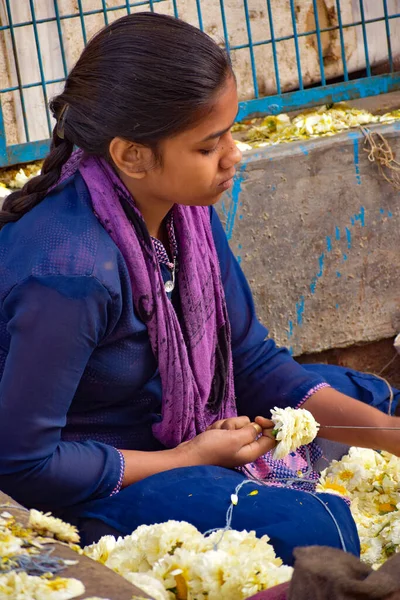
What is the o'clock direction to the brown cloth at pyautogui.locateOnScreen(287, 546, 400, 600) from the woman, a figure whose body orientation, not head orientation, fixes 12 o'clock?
The brown cloth is roughly at 1 o'clock from the woman.

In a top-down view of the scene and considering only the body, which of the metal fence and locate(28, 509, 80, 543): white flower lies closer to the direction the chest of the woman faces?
the white flower

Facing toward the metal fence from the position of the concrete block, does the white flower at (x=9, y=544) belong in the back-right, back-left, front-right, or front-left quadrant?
back-left

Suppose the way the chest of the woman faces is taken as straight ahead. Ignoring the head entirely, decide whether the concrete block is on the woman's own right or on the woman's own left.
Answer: on the woman's own left

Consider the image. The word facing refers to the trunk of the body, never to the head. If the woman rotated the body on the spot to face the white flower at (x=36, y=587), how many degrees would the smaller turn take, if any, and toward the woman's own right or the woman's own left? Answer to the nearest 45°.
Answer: approximately 45° to the woman's own right

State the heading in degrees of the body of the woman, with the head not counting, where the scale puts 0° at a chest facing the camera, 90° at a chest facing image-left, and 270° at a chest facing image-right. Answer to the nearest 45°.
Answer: approximately 315°

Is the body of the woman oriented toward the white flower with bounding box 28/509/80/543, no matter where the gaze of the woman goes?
no

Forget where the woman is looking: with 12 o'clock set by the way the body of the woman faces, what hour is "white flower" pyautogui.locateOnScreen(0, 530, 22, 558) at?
The white flower is roughly at 2 o'clock from the woman.

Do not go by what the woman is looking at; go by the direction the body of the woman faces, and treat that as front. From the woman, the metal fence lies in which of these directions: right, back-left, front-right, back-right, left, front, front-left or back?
back-left

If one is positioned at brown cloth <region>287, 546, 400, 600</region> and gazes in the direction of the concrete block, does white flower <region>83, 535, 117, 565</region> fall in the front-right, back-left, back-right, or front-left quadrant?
front-left
